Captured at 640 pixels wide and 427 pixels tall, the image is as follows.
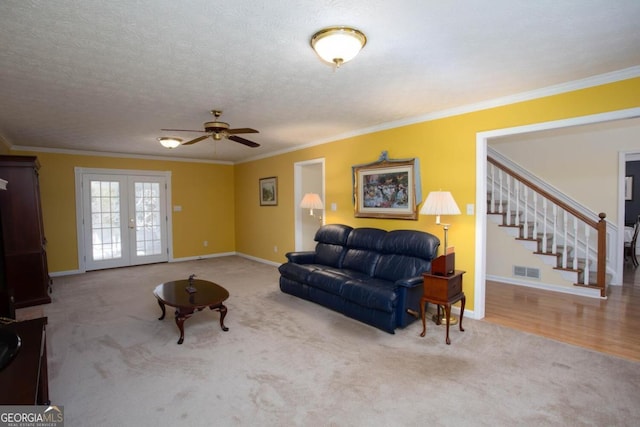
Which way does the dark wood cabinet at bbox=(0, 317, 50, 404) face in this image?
to the viewer's right

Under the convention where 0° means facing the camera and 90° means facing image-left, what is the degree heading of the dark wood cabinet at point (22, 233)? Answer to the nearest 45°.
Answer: approximately 270°

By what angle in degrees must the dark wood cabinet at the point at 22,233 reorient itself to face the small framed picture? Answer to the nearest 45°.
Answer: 0° — it already faces it

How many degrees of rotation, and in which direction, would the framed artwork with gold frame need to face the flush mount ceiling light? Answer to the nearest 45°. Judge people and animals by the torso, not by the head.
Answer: approximately 45° to its left

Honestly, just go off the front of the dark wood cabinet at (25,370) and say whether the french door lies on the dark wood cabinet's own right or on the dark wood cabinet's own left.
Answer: on the dark wood cabinet's own left
